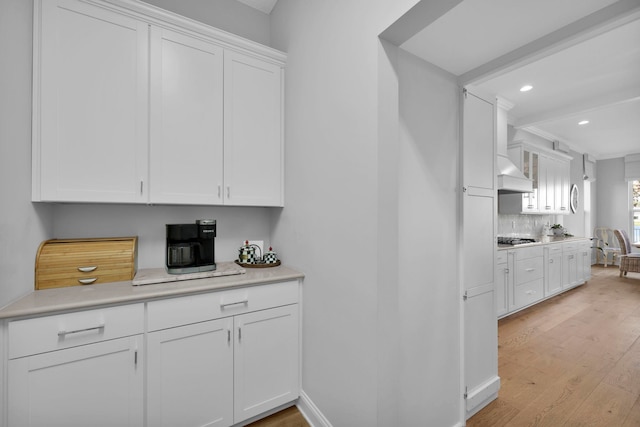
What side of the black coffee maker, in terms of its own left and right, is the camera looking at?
front

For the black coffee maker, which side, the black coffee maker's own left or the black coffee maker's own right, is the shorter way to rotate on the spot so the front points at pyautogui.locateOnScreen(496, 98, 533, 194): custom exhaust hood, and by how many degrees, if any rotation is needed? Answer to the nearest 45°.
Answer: approximately 90° to the black coffee maker's own left

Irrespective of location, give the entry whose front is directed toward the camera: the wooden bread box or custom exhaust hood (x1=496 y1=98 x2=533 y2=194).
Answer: the wooden bread box

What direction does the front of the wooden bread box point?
toward the camera

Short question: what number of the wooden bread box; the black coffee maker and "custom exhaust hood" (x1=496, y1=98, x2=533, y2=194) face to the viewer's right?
1

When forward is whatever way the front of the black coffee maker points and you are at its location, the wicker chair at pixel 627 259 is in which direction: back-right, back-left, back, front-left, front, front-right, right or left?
left

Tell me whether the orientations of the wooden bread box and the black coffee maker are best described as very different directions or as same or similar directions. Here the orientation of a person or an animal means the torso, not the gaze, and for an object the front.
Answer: same or similar directions

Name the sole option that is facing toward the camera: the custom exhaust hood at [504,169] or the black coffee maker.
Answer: the black coffee maker

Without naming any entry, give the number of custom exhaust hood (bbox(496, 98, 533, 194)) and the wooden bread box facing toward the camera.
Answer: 1

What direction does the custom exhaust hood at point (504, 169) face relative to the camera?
to the viewer's right

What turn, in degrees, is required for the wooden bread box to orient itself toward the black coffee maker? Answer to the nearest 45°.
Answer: approximately 90° to its left
